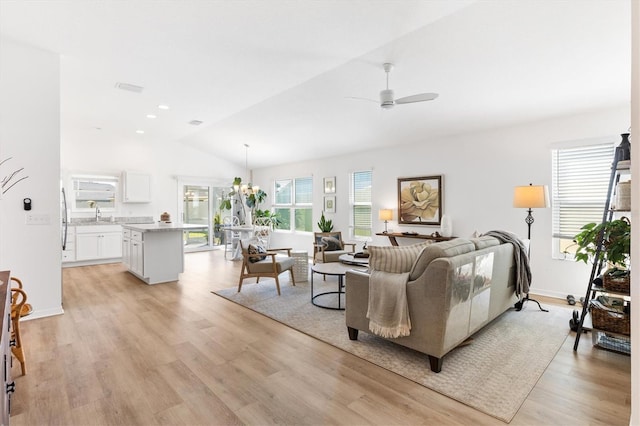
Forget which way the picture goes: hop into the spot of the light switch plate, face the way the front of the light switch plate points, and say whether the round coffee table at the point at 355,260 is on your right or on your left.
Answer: on your left

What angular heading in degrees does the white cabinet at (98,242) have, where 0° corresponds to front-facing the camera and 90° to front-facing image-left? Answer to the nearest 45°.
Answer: approximately 0°

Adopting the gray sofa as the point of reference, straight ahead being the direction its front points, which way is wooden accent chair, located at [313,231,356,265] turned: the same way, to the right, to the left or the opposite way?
the opposite way

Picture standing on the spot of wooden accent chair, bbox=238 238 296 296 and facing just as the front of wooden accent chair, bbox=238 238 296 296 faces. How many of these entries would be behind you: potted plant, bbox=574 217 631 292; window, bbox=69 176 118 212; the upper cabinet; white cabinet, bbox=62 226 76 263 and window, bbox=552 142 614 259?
3

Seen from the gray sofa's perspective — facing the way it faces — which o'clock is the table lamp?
The table lamp is roughly at 1 o'clock from the gray sofa.

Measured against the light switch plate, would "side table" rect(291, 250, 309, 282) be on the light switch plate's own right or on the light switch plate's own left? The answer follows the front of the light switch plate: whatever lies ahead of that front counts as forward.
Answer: on the light switch plate's own left

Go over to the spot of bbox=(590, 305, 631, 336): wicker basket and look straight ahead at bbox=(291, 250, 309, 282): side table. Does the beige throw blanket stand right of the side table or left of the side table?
left

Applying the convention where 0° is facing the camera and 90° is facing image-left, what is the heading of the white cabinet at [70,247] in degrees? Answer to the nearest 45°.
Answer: approximately 0°
